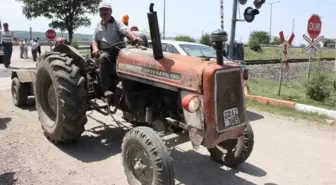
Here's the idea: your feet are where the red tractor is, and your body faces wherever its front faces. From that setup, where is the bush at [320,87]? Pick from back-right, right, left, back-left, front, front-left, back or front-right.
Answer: left

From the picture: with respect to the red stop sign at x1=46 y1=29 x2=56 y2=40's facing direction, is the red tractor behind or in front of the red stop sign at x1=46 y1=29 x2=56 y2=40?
in front

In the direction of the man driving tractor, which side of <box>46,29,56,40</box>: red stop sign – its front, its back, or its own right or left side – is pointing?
front

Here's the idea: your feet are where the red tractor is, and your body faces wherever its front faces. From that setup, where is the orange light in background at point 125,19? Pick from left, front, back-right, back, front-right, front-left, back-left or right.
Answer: back-left

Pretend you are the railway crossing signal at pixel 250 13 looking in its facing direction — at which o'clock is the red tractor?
The red tractor is roughly at 2 o'clock from the railway crossing signal.

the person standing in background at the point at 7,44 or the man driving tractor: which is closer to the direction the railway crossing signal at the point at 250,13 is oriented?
the man driving tractor

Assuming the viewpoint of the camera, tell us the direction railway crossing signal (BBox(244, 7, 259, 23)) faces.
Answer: facing the viewer and to the right of the viewer
